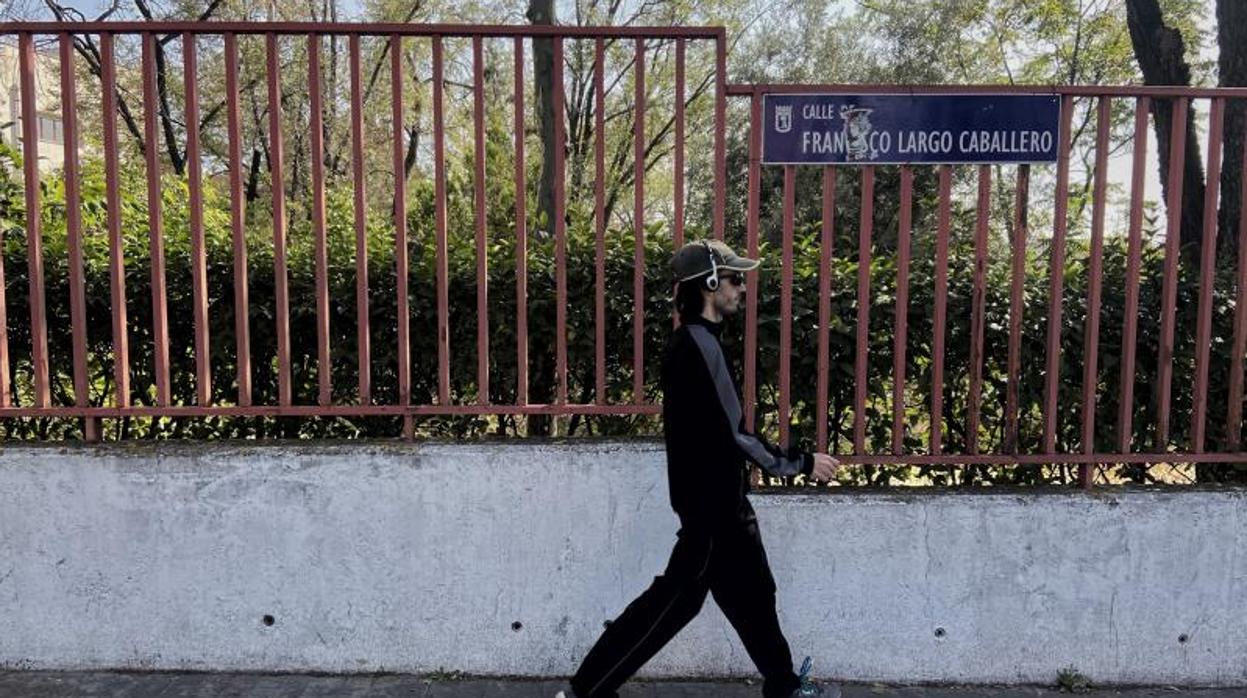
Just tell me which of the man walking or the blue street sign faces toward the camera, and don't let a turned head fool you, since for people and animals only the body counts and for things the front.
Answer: the blue street sign

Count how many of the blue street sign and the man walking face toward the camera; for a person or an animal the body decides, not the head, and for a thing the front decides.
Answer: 1

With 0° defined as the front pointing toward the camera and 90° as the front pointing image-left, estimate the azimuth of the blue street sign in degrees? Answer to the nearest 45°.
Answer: approximately 0°

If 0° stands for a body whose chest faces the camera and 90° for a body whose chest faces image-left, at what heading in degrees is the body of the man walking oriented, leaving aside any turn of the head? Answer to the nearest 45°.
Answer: approximately 270°

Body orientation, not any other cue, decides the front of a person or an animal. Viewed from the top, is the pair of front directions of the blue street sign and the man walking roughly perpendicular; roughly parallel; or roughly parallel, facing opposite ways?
roughly perpendicular

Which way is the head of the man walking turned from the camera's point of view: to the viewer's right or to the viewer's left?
to the viewer's right
